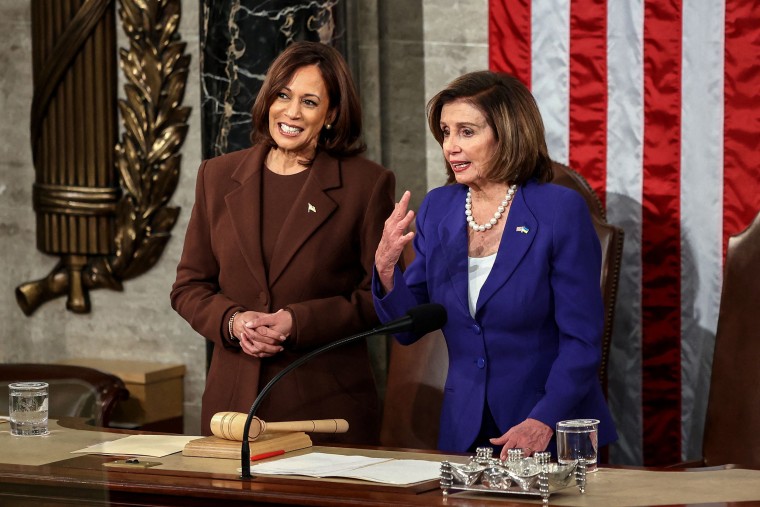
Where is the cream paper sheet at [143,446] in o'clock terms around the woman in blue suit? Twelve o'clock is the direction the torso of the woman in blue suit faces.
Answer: The cream paper sheet is roughly at 1 o'clock from the woman in blue suit.

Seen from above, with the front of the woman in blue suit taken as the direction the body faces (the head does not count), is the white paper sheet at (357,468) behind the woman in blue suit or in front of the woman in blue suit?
in front

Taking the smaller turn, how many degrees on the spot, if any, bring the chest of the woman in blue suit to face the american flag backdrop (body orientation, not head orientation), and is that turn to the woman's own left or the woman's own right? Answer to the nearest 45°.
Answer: approximately 180°

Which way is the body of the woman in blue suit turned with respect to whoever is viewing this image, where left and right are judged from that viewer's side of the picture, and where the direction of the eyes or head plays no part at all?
facing the viewer and to the left of the viewer

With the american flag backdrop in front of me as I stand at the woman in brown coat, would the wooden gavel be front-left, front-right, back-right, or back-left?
back-right

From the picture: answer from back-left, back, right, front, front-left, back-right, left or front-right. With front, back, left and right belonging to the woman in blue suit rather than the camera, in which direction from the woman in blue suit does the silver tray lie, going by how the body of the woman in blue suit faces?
front-left

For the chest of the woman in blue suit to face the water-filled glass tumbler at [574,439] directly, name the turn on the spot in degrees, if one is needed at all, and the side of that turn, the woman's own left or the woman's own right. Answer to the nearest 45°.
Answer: approximately 45° to the woman's own left

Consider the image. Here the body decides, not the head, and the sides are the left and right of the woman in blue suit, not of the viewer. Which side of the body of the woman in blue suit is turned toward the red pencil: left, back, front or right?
front

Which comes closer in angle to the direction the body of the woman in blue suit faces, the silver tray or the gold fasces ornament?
the silver tray

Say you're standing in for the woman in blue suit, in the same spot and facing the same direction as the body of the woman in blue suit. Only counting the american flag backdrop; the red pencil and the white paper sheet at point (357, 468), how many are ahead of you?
2

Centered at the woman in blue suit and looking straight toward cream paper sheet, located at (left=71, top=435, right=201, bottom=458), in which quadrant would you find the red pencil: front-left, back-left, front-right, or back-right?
front-left

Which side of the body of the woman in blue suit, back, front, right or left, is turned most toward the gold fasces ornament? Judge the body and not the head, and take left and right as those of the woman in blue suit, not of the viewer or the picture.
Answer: right

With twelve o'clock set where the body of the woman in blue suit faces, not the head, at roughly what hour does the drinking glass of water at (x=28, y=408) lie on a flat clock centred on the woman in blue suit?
The drinking glass of water is roughly at 1 o'clock from the woman in blue suit.

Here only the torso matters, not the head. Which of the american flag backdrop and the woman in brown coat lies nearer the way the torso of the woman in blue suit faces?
the woman in brown coat

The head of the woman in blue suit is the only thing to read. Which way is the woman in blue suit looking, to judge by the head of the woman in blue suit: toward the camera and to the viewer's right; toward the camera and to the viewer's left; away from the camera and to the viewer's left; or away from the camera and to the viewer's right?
toward the camera and to the viewer's left

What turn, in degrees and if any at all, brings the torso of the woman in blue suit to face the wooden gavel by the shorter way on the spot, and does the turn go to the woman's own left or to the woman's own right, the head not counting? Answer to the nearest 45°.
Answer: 0° — they already face it
